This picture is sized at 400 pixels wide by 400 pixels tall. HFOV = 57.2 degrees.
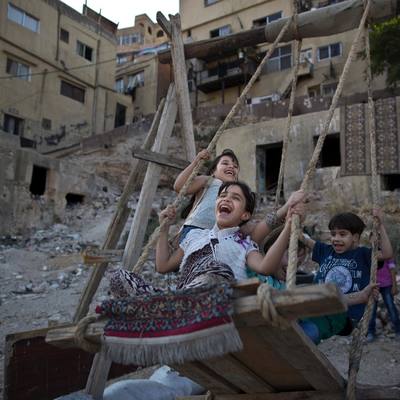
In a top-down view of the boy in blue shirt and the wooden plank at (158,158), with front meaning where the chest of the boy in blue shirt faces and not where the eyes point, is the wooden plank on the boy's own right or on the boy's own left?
on the boy's own right

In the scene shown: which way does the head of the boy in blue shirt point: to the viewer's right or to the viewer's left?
to the viewer's left

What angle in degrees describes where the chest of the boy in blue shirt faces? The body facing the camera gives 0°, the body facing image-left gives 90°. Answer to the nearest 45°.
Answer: approximately 45°

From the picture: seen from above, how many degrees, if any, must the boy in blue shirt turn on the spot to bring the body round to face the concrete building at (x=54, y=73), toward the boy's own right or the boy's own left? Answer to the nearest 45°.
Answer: approximately 90° to the boy's own right
